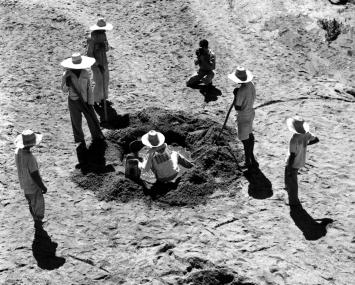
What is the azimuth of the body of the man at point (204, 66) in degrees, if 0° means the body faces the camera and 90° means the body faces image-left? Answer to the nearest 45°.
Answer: approximately 45°

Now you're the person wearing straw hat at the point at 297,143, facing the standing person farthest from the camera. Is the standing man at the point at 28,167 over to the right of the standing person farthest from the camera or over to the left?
left

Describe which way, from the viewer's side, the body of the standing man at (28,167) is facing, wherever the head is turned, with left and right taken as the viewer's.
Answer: facing away from the viewer and to the right of the viewer

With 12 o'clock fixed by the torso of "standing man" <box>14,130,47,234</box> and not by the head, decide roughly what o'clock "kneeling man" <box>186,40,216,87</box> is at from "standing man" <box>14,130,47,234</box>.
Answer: "kneeling man" <box>186,40,216,87</box> is roughly at 12 o'clock from "standing man" <box>14,130,47,234</box>.
